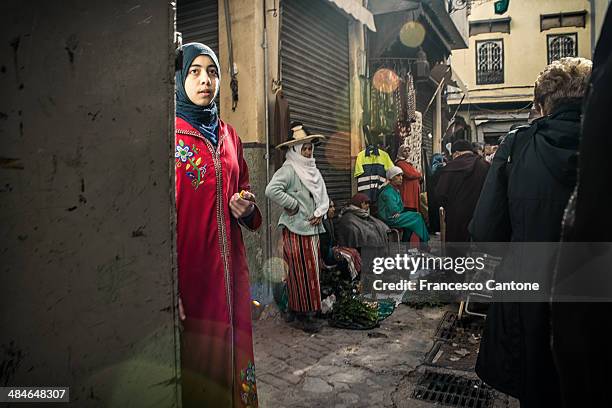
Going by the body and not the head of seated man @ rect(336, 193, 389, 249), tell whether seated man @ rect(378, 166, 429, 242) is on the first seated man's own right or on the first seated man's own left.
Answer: on the first seated man's own left

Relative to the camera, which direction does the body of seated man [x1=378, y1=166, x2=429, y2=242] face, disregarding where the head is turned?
to the viewer's right

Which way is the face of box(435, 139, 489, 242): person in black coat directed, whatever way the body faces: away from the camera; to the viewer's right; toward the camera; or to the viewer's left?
away from the camera

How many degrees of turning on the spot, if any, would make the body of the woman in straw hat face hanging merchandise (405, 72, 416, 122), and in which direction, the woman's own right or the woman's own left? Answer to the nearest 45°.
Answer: approximately 90° to the woman's own left

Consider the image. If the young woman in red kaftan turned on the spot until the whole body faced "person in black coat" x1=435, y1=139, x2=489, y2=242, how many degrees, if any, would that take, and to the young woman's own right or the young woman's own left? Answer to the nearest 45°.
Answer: approximately 90° to the young woman's own left

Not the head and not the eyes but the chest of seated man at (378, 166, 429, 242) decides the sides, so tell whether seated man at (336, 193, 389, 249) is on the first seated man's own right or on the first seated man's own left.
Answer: on the first seated man's own right

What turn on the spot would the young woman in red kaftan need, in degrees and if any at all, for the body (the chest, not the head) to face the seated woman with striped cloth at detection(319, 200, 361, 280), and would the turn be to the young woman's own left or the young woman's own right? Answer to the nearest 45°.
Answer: approximately 90° to the young woman's own left
